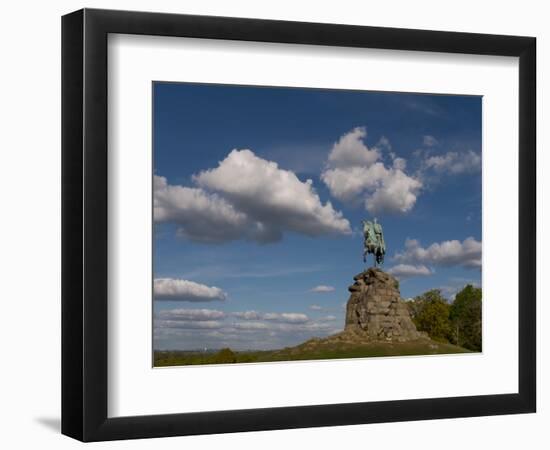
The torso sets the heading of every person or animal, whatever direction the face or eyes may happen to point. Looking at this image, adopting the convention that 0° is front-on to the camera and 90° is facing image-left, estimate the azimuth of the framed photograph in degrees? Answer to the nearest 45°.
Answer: approximately 315°
